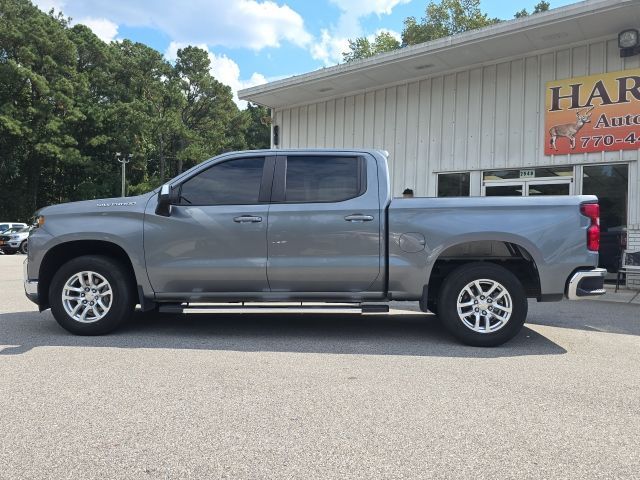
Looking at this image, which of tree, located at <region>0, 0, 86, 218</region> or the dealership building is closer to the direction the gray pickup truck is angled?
the tree

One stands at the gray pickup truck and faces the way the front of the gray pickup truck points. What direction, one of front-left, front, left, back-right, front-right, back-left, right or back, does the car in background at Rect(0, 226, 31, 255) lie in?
front-right

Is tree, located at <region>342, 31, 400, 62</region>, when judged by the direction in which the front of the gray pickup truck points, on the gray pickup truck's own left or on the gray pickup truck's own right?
on the gray pickup truck's own right

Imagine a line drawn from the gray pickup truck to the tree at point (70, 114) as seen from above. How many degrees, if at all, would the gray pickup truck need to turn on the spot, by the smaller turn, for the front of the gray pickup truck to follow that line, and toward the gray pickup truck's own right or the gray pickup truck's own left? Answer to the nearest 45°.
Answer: approximately 45° to the gray pickup truck's own right

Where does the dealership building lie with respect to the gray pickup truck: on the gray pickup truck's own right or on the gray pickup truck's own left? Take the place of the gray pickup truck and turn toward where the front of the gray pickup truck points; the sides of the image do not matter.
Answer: on the gray pickup truck's own right

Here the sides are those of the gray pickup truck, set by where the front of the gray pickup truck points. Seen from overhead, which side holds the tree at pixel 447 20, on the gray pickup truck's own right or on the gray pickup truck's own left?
on the gray pickup truck's own right

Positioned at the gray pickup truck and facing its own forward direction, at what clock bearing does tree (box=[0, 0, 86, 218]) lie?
The tree is roughly at 2 o'clock from the gray pickup truck.

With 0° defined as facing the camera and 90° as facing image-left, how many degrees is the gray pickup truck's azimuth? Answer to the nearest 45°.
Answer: approximately 90°
